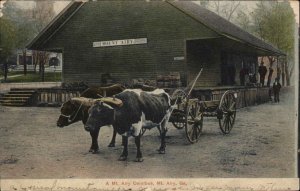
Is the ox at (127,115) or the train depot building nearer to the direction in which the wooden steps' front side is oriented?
the ox

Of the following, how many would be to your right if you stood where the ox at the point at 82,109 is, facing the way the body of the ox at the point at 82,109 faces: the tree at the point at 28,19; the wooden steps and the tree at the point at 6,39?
3

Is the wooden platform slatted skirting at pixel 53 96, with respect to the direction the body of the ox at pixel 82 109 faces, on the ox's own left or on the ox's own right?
on the ox's own right

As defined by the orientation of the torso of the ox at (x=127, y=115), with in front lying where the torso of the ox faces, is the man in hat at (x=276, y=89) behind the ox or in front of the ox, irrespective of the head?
behind

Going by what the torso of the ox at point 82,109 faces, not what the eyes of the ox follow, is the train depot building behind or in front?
behind

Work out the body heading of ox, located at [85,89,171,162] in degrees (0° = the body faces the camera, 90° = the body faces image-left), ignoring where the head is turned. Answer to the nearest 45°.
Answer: approximately 45°

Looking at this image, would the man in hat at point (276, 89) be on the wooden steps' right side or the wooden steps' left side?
on its left

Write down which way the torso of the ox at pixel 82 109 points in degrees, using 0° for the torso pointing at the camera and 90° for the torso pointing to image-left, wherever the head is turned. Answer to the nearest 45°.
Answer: approximately 45°

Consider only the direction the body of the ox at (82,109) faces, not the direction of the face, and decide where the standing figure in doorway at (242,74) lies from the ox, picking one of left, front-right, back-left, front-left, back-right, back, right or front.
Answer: back

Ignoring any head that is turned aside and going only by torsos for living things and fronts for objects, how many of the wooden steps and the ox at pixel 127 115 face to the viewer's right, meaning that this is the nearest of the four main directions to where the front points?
0

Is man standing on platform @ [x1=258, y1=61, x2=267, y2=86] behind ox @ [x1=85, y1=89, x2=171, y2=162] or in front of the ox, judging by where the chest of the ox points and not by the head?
behind

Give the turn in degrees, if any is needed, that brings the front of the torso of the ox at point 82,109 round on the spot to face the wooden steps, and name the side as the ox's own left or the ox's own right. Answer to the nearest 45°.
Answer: approximately 90° to the ox's own right

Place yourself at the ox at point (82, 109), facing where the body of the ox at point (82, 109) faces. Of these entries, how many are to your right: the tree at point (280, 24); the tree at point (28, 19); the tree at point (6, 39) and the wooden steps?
3
